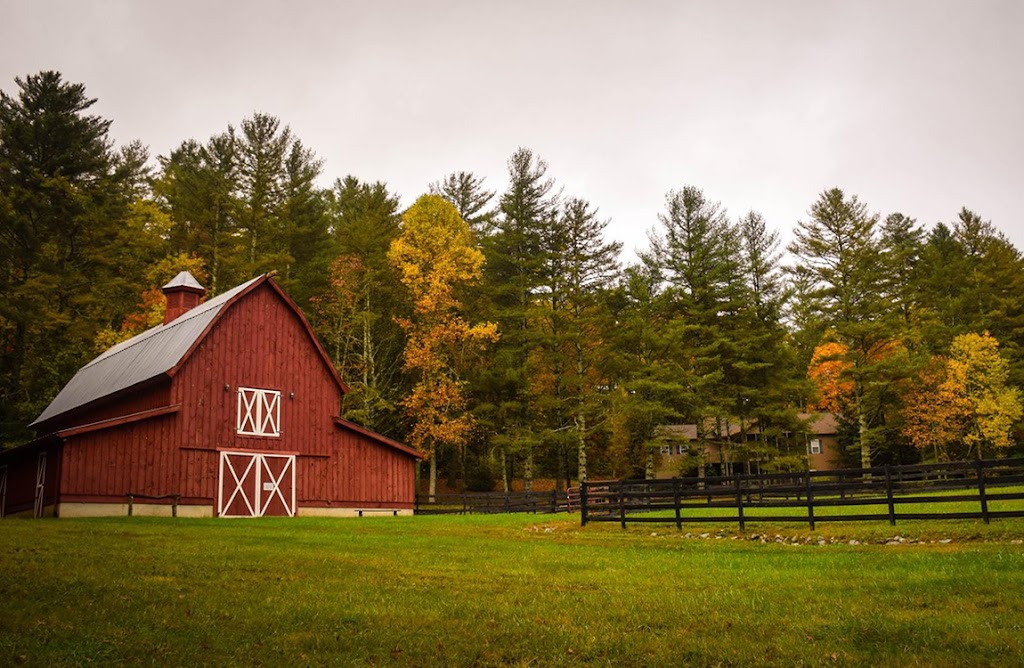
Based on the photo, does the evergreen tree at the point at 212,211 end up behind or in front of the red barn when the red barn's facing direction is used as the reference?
behind

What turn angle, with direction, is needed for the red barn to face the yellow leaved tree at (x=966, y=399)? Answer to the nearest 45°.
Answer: approximately 45° to its left

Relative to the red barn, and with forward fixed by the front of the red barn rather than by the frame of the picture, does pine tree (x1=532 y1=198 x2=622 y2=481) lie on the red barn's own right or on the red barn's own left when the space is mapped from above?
on the red barn's own left

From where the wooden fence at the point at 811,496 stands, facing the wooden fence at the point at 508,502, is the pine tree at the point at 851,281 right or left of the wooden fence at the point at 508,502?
right

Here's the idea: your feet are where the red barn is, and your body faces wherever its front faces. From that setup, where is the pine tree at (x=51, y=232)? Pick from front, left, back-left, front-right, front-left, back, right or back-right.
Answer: back

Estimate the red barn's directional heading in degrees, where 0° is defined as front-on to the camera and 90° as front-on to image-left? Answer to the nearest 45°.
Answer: approximately 315°

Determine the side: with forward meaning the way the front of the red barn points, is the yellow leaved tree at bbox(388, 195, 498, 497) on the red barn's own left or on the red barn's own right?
on the red barn's own left
